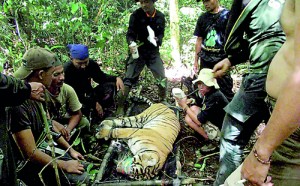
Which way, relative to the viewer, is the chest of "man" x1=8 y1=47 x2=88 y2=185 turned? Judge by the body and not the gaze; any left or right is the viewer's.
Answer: facing to the right of the viewer

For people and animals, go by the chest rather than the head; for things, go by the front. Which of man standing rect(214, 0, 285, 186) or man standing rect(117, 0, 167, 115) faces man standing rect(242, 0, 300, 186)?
man standing rect(117, 0, 167, 115)

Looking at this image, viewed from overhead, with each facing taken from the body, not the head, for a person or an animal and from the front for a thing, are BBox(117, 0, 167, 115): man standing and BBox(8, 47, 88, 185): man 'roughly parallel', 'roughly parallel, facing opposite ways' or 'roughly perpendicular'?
roughly perpendicular

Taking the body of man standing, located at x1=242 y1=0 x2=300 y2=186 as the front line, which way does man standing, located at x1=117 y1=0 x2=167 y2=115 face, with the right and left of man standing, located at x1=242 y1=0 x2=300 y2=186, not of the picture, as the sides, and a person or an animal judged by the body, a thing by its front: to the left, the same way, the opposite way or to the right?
to the left

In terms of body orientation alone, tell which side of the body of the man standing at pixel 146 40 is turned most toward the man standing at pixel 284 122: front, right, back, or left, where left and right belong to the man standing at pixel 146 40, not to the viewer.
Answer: front

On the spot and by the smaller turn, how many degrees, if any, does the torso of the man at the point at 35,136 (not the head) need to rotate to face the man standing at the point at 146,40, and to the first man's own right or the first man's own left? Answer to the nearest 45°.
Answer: approximately 45° to the first man's own left

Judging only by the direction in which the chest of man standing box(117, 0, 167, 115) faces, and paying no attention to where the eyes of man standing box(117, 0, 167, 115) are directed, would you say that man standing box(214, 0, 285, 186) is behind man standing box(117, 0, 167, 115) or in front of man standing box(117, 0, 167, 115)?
in front

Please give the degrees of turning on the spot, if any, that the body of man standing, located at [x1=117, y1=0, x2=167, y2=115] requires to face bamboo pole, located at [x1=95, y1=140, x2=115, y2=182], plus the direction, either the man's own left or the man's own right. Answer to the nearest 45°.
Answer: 0° — they already face it

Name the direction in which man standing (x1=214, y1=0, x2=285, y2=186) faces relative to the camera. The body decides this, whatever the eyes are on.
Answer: to the viewer's left

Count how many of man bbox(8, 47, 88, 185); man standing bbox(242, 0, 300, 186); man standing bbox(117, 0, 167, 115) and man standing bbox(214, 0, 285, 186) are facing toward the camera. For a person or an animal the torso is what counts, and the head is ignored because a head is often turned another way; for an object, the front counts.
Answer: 1

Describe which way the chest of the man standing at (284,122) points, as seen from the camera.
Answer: to the viewer's left

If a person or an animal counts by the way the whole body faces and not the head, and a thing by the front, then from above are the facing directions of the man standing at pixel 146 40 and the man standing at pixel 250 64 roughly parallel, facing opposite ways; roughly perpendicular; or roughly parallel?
roughly perpendicular

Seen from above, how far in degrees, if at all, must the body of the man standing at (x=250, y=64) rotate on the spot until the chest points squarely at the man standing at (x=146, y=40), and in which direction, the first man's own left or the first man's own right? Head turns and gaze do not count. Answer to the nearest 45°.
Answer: approximately 45° to the first man's own right
